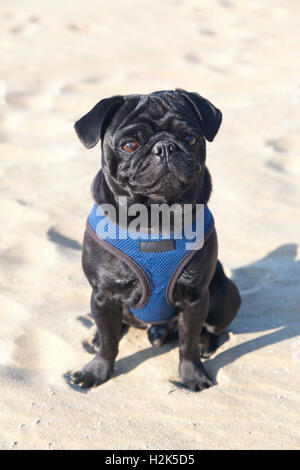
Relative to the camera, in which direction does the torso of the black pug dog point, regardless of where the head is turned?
toward the camera
